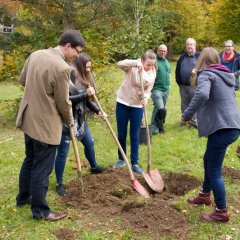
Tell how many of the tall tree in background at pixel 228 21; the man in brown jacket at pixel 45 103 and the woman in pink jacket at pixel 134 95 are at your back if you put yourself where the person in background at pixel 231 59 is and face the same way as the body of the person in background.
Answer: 1

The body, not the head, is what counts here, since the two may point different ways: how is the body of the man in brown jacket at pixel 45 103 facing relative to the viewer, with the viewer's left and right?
facing away from the viewer and to the right of the viewer

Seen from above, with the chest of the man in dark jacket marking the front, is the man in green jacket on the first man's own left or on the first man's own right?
on the first man's own right

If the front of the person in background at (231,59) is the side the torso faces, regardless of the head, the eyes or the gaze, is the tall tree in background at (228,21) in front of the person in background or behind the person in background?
behind

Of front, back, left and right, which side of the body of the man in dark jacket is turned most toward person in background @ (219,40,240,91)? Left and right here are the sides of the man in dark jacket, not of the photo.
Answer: left

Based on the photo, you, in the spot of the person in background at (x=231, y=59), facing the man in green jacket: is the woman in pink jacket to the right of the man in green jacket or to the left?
left

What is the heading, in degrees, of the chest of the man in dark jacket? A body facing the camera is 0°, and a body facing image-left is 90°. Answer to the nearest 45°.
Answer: approximately 0°

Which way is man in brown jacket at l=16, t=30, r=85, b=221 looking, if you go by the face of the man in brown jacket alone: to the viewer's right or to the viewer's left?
to the viewer's right

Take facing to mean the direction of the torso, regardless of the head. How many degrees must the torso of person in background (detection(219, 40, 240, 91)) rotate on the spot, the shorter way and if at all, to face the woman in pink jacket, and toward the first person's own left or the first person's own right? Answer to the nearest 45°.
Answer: approximately 45° to the first person's own right

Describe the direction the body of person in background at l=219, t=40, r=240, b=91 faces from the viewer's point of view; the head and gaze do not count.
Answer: toward the camera

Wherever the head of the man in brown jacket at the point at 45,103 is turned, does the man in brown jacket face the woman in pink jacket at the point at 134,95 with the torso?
yes

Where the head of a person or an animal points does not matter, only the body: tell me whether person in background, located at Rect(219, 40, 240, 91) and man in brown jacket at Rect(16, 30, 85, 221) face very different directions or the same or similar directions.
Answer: very different directions

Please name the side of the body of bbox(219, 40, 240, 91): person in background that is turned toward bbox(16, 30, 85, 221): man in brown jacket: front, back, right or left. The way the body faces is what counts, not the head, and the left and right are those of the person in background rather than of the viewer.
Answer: front

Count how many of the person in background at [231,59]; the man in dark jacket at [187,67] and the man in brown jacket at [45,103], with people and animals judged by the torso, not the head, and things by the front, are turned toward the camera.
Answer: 2

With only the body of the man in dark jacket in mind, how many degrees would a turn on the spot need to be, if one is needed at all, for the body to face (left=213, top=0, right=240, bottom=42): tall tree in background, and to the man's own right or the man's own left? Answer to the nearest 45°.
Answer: approximately 180°
